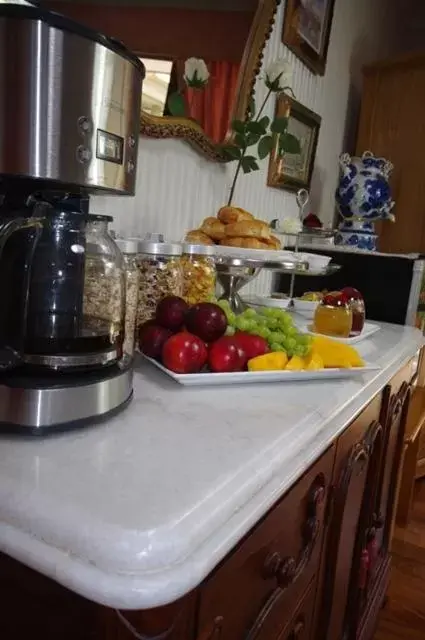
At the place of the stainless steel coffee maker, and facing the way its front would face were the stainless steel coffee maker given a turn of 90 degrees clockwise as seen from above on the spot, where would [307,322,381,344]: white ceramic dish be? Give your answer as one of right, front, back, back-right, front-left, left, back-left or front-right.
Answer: back

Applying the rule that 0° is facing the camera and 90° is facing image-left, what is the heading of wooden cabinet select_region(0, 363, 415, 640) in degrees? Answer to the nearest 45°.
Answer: approximately 315°

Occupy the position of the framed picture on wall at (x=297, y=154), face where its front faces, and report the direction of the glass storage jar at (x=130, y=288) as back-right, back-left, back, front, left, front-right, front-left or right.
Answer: front-right

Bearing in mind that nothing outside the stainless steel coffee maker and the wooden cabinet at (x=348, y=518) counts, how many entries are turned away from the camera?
0

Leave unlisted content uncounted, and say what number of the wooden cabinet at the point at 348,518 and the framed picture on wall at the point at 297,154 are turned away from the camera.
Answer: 0

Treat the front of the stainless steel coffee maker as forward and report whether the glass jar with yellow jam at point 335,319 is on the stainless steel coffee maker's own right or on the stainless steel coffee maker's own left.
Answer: on the stainless steel coffee maker's own left

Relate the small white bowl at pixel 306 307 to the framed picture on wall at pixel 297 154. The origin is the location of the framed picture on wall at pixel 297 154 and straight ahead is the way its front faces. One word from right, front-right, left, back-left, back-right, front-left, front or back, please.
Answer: front-right

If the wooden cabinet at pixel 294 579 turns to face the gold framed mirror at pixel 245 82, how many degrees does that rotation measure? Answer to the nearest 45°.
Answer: approximately 135° to its left

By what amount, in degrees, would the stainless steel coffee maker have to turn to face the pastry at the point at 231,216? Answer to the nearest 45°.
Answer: approximately 90° to its left

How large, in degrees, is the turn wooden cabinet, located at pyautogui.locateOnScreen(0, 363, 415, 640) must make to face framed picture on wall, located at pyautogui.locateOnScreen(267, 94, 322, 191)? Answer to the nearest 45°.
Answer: approximately 135° to its left

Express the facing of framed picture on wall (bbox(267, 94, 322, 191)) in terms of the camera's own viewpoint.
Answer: facing the viewer and to the right of the viewer

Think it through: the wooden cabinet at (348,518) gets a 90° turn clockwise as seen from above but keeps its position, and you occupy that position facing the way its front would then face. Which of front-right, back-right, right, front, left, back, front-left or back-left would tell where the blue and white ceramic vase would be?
back-right

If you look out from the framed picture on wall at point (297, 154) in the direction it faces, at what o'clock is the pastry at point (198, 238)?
The pastry is roughly at 2 o'clock from the framed picture on wall.

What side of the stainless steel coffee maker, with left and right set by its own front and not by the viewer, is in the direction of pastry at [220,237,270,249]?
left

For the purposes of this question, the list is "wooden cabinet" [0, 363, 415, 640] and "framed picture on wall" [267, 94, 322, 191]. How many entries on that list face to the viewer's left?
0
